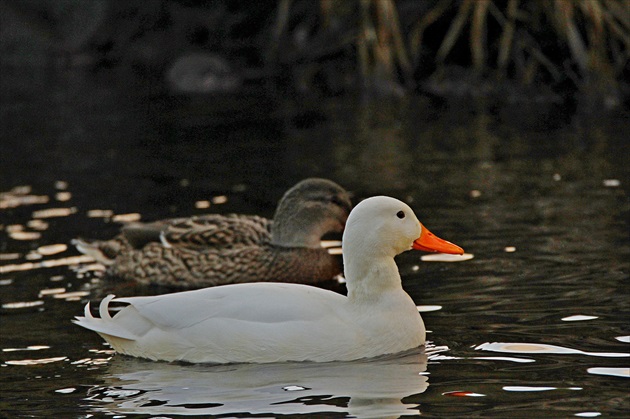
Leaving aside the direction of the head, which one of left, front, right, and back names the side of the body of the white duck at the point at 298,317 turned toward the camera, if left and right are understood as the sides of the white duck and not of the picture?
right

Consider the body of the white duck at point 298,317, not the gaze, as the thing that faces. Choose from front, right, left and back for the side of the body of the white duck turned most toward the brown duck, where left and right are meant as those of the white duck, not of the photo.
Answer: left

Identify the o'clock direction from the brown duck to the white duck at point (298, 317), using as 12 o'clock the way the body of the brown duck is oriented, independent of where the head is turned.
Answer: The white duck is roughly at 3 o'clock from the brown duck.

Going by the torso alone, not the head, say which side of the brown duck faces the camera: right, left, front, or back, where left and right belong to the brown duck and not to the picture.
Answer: right

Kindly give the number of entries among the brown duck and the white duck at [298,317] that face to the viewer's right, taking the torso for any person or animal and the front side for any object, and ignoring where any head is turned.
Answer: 2
